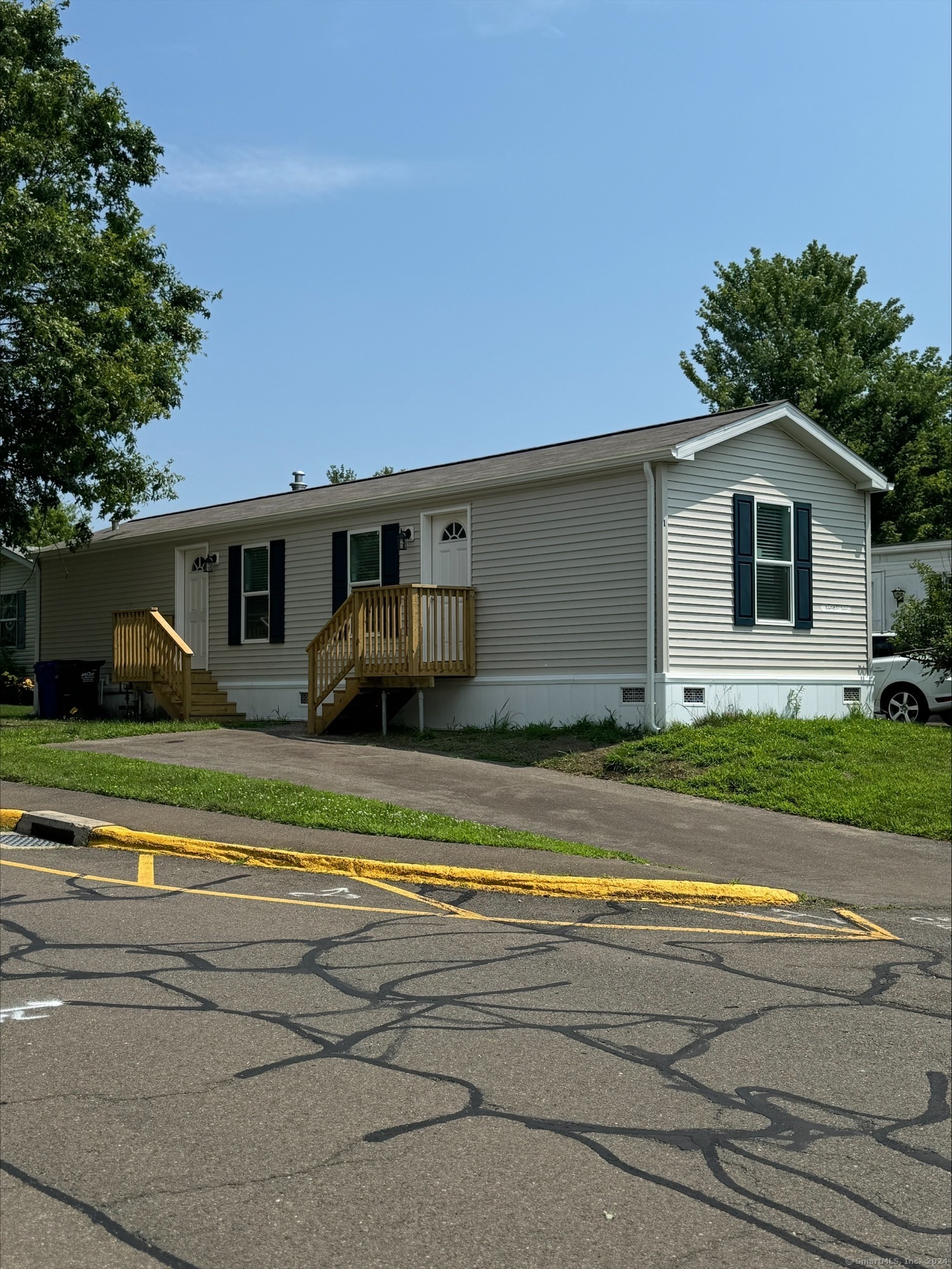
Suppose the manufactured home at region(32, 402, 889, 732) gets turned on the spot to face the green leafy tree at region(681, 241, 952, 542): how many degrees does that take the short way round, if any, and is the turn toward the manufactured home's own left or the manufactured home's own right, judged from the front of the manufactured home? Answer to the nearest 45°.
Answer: approximately 180°

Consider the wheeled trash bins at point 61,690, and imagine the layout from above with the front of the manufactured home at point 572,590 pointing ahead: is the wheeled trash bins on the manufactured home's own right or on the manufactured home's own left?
on the manufactured home's own right

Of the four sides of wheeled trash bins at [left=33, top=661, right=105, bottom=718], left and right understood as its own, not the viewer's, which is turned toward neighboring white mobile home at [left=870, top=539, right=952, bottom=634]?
left

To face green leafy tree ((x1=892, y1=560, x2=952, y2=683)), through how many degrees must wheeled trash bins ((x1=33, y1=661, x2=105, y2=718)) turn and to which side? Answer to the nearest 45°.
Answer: approximately 45° to its left

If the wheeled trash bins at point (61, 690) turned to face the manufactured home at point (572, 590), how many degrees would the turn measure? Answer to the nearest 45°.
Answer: approximately 45° to its left

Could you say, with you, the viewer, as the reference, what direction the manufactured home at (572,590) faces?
facing the viewer and to the left of the viewer

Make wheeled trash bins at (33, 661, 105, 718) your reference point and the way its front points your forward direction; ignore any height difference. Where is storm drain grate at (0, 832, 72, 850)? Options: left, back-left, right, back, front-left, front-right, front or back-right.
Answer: front

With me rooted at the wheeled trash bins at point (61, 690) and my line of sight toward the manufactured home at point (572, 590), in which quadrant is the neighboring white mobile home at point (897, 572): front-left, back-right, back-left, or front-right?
front-left

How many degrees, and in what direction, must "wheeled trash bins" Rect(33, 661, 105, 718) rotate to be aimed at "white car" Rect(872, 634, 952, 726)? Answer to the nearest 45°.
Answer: approximately 45° to its left

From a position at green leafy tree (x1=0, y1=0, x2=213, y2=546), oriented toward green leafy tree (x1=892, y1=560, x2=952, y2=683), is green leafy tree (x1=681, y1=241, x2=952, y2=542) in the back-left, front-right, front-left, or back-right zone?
front-left

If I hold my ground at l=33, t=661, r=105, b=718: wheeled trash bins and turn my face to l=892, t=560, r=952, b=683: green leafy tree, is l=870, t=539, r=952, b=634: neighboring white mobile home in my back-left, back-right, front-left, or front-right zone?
front-left

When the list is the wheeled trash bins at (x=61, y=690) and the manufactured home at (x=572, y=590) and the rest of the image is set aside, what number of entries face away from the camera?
0

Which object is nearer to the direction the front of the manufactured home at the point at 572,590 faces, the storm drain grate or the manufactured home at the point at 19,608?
the storm drain grate

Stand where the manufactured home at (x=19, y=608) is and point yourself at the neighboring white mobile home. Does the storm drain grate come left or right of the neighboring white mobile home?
right

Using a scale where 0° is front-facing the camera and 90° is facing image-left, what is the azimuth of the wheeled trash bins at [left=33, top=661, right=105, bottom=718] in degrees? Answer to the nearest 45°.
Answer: approximately 0°
